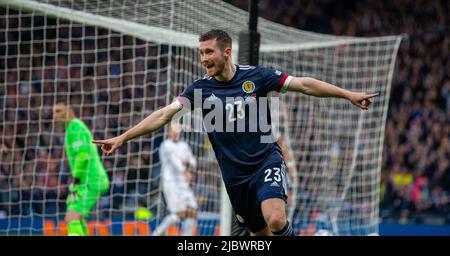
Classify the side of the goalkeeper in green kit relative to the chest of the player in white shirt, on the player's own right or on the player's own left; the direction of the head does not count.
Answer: on the player's own right

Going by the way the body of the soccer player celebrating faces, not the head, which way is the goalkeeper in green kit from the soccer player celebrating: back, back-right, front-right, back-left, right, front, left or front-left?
back-right

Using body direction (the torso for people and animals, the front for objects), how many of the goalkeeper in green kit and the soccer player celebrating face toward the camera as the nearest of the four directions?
1

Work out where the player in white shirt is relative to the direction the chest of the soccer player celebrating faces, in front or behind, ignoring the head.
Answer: behind

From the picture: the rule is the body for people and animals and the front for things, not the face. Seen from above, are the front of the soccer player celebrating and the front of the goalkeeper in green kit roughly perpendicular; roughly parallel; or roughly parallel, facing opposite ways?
roughly perpendicular
